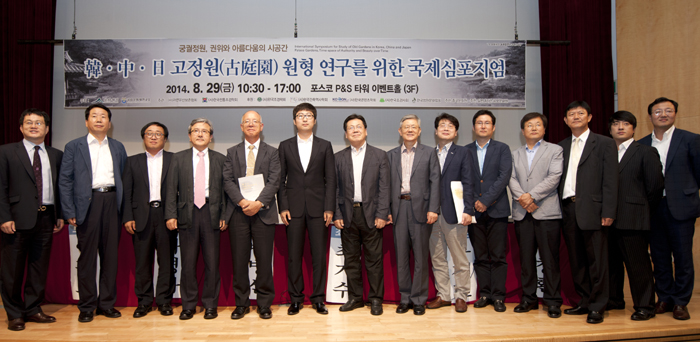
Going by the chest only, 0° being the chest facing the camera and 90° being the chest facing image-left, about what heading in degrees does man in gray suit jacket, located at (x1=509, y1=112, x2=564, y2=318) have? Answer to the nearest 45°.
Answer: approximately 45°

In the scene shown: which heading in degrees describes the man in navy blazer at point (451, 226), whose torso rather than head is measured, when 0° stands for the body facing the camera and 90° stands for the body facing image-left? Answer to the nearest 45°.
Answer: approximately 45°

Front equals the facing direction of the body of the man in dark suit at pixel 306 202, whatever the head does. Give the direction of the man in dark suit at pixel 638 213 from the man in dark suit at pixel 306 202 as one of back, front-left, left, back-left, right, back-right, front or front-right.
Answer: left

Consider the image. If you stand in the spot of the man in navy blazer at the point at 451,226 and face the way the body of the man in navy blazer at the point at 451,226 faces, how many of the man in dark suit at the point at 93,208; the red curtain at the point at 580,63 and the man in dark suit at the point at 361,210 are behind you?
1

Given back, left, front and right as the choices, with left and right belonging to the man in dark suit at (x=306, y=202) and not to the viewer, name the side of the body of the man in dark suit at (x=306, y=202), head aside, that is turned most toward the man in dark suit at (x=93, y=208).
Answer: right

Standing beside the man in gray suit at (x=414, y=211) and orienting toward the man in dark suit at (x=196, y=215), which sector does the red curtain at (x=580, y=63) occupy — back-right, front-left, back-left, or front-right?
back-right

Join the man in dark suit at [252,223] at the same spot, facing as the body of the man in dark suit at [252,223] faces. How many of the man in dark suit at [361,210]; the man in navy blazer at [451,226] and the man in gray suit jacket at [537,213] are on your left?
3

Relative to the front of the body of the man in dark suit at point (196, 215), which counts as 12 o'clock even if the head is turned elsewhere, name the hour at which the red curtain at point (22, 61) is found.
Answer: The red curtain is roughly at 5 o'clock from the man in dark suit.

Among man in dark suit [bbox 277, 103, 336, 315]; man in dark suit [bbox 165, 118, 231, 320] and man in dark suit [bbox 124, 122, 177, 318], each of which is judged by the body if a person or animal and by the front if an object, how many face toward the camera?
3
